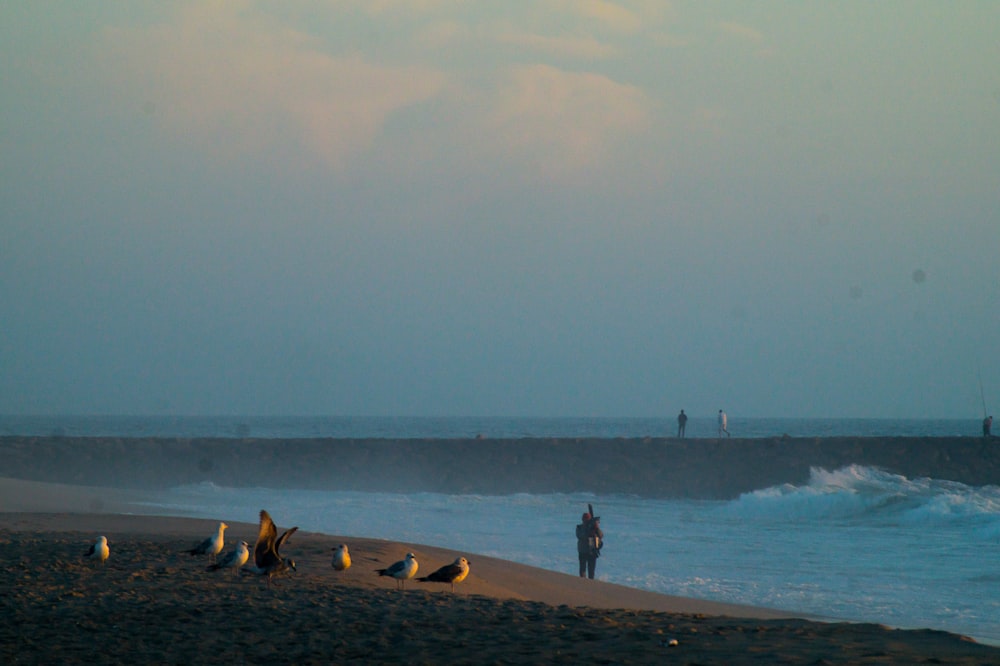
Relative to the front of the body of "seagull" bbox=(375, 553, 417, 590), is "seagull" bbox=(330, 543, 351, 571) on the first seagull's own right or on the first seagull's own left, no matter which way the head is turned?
on the first seagull's own left

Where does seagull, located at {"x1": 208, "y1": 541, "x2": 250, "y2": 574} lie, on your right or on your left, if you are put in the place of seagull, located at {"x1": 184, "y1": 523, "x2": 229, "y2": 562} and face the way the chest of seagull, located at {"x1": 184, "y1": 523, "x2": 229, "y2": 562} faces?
on your right

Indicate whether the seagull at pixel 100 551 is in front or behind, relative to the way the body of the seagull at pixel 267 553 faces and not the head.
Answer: behind

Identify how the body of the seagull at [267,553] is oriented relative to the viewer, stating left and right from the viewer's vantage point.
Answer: facing to the right of the viewer

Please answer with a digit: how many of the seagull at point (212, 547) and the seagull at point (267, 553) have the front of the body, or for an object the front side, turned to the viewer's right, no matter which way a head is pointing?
2

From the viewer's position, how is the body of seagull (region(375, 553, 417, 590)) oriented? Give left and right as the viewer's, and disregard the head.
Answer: facing to the right of the viewer

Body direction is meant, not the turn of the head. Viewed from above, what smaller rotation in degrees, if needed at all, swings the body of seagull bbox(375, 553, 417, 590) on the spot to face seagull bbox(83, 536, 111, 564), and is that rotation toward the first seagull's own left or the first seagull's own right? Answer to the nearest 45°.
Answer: approximately 180°

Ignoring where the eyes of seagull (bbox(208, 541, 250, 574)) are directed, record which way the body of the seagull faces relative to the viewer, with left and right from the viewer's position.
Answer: facing to the right of the viewer

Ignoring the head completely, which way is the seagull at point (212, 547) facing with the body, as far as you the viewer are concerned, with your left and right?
facing to the right of the viewer
